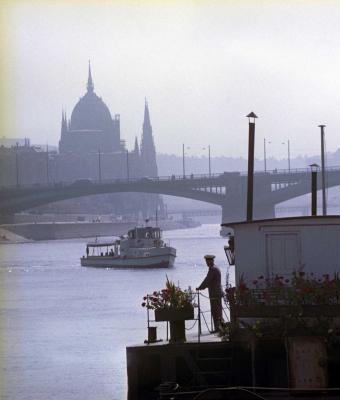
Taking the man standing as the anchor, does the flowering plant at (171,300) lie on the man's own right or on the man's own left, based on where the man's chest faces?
on the man's own left

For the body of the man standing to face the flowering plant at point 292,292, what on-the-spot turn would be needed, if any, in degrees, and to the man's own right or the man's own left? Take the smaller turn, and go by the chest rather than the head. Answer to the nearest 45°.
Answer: approximately 135° to the man's own left

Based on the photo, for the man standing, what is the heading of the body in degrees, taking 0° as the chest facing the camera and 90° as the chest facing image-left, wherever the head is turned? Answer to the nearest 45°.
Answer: approximately 90°
